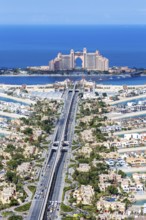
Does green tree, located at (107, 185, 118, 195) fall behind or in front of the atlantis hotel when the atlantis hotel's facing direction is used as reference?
in front

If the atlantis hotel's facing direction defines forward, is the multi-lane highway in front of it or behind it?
in front

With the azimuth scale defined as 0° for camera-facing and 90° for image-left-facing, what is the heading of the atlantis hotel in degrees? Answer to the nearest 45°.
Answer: approximately 0°

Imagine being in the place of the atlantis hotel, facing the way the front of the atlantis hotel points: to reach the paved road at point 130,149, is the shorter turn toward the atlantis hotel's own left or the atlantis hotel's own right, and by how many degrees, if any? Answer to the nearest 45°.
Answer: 0° — it already faces it
